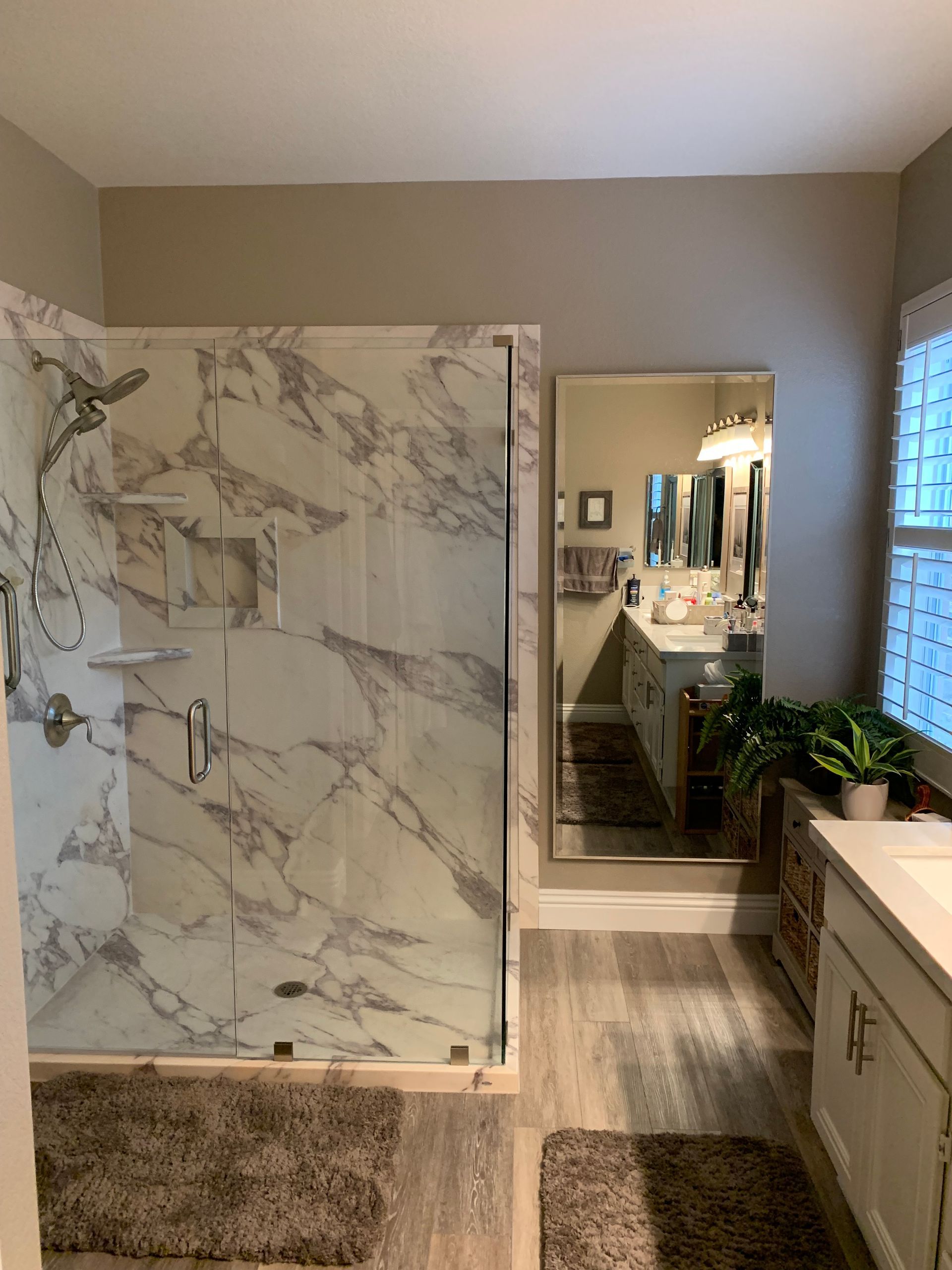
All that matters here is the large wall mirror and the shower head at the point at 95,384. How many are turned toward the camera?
1

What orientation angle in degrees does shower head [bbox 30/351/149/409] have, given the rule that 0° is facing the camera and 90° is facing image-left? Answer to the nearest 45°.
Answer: approximately 270°

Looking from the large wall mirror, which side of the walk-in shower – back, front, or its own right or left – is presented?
left

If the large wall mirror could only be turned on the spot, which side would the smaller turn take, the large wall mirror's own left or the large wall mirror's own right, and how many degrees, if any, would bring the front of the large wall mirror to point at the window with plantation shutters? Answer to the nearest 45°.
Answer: approximately 90° to the large wall mirror's own left

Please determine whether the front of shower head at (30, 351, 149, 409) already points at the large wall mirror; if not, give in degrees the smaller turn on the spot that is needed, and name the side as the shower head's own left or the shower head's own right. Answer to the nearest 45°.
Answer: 0° — it already faces it

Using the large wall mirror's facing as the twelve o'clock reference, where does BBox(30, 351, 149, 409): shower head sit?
The shower head is roughly at 2 o'clock from the large wall mirror.

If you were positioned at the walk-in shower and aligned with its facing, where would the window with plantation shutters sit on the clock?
The window with plantation shutters is roughly at 9 o'clock from the walk-in shower.

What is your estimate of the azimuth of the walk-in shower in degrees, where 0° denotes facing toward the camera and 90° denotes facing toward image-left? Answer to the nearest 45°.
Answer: approximately 0°

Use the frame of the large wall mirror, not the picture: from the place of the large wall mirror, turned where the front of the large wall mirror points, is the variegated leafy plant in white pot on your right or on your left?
on your left
